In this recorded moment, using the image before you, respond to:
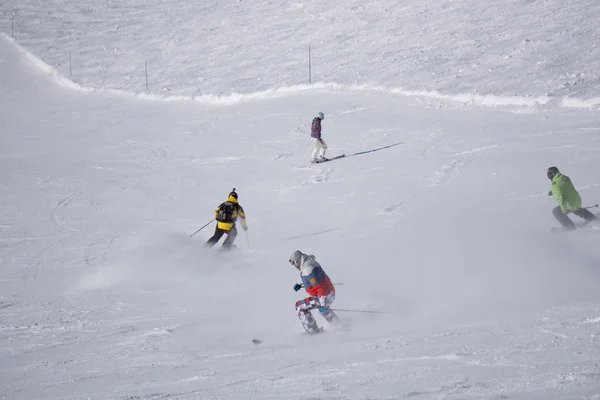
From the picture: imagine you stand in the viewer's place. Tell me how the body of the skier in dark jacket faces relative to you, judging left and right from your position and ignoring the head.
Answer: facing to the right of the viewer

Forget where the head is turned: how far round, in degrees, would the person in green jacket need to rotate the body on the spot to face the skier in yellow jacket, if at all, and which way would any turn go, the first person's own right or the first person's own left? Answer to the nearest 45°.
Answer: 0° — they already face them

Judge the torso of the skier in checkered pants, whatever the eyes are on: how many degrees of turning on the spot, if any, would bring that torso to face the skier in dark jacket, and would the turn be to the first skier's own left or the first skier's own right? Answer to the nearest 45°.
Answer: approximately 90° to the first skier's own right

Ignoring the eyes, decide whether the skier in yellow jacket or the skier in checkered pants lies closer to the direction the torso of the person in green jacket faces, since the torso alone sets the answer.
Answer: the skier in yellow jacket

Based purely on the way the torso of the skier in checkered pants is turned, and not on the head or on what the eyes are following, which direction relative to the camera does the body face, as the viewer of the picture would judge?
to the viewer's left

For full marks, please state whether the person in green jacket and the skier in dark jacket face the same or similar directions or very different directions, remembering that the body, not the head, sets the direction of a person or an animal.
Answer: very different directions

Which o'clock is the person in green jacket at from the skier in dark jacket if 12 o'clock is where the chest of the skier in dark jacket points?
The person in green jacket is roughly at 2 o'clock from the skier in dark jacket.

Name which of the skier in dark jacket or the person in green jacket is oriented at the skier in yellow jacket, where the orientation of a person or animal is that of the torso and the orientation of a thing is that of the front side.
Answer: the person in green jacket

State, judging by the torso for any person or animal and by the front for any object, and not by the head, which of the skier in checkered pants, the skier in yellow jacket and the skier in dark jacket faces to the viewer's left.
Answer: the skier in checkered pants

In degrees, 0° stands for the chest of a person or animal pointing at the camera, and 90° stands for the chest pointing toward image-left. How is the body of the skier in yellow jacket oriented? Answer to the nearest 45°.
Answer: approximately 225°

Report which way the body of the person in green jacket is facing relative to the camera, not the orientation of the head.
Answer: to the viewer's left
